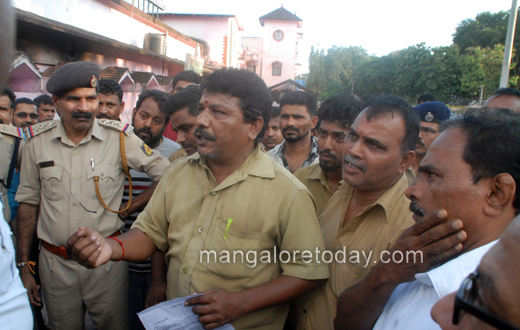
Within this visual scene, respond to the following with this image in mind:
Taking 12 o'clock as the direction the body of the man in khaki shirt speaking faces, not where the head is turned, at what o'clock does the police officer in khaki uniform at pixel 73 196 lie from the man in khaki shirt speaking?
The police officer in khaki uniform is roughly at 3 o'clock from the man in khaki shirt speaking.

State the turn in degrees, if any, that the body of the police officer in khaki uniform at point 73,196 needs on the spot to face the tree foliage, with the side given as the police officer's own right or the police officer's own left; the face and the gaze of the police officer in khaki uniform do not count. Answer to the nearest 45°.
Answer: approximately 135° to the police officer's own left

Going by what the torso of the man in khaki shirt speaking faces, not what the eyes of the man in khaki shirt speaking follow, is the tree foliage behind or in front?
behind

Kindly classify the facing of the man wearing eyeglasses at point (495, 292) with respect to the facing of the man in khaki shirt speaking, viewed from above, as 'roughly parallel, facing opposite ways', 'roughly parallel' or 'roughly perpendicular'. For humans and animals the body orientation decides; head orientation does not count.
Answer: roughly perpendicular

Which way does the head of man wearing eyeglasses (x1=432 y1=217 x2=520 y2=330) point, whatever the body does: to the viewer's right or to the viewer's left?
to the viewer's left

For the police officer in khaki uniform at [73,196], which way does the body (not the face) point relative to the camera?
toward the camera

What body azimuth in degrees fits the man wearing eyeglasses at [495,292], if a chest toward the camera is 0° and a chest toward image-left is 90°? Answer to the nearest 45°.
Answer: approximately 90°

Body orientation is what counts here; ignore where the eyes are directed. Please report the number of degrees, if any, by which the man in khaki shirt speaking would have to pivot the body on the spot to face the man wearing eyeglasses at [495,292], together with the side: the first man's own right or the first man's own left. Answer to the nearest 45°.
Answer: approximately 45° to the first man's own left

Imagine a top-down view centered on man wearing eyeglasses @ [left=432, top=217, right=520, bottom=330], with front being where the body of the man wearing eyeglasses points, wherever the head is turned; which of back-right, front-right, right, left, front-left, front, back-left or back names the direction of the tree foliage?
right
